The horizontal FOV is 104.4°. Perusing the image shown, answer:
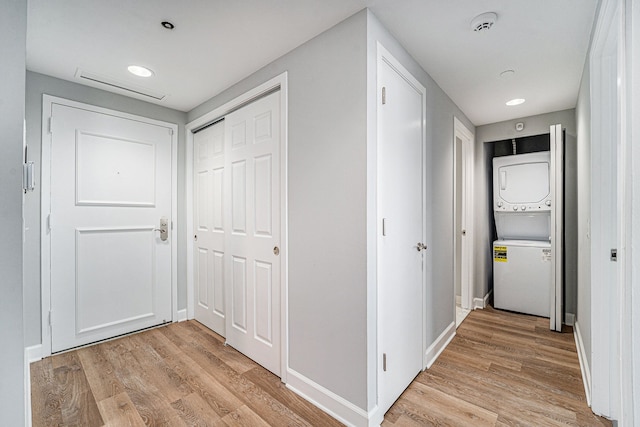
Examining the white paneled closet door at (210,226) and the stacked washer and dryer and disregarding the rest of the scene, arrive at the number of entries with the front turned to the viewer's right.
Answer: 0

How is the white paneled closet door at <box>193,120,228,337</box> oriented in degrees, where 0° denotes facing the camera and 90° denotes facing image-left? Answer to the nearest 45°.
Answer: approximately 45°

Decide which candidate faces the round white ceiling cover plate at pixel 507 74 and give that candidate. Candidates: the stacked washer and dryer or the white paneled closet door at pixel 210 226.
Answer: the stacked washer and dryer

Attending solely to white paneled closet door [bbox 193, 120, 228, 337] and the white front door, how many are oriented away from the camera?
0

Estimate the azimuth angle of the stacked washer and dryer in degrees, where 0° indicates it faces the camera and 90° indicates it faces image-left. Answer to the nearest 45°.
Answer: approximately 0°

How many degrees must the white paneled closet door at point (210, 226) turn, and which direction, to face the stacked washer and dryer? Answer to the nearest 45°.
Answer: approximately 135° to its left
